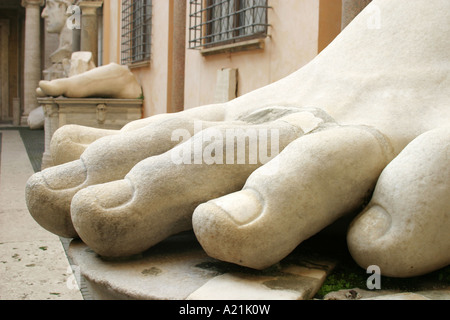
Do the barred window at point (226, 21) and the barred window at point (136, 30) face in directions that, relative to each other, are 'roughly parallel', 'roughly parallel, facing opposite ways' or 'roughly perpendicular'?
roughly parallel

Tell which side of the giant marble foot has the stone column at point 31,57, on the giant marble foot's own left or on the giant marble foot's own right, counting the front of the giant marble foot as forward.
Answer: on the giant marble foot's own right

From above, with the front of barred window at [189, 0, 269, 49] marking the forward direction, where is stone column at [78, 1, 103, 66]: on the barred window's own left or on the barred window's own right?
on the barred window's own right

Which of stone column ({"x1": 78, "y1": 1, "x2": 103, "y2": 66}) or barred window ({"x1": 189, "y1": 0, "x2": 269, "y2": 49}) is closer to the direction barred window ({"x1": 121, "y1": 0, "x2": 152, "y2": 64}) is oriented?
the stone column

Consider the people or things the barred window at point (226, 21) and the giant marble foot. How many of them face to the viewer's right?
0

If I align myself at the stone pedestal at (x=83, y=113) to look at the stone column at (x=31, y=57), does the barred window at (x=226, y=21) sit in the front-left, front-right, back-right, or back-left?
back-right

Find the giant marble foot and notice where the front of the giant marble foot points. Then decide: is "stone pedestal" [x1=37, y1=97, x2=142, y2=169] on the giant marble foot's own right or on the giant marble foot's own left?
on the giant marble foot's own right

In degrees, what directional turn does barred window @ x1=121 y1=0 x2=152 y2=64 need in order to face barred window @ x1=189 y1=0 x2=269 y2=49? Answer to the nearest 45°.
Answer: approximately 45° to its left

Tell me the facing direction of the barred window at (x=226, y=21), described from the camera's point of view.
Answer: facing the viewer and to the left of the viewer

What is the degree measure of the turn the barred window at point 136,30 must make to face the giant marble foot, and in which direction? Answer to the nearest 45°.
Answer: approximately 45° to its left

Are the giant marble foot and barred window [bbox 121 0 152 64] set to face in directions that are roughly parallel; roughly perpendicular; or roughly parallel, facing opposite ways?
roughly parallel

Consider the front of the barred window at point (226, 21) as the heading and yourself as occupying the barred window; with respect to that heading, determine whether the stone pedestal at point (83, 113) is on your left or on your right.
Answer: on your right

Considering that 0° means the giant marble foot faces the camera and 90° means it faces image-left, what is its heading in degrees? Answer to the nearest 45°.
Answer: approximately 45°
